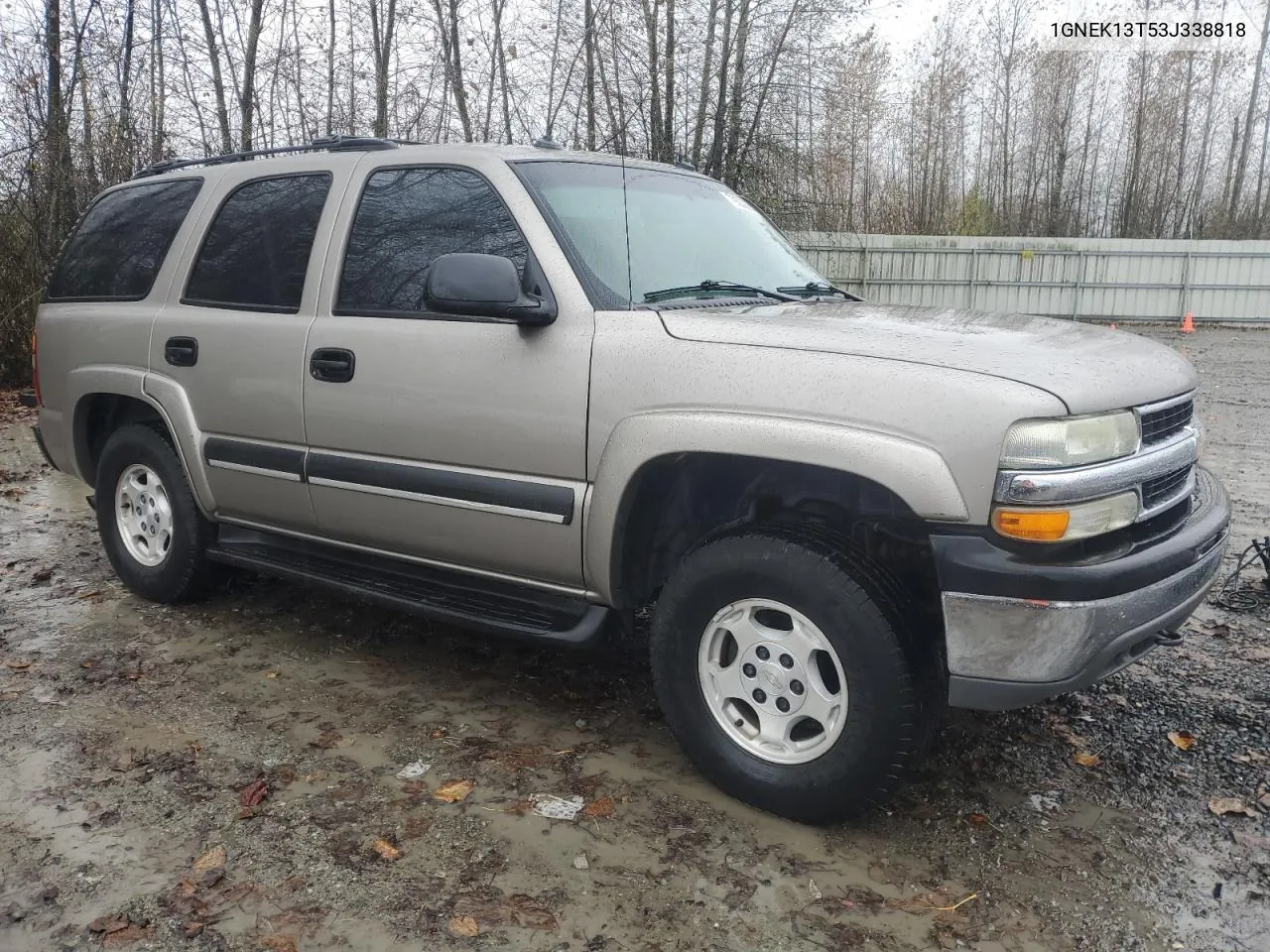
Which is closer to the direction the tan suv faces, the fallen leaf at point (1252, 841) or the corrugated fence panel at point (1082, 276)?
the fallen leaf

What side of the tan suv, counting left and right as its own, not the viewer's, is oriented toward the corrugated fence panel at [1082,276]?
left

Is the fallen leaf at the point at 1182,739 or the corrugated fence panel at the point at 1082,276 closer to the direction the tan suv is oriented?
the fallen leaf

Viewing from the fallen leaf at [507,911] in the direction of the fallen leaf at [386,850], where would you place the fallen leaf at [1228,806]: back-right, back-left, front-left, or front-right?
back-right

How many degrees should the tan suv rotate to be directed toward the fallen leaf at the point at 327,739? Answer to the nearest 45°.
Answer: approximately 135° to its right

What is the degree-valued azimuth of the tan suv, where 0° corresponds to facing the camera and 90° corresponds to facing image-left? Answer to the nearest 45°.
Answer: approximately 315°

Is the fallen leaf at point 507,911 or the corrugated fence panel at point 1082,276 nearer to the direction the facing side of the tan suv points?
the fallen leaf

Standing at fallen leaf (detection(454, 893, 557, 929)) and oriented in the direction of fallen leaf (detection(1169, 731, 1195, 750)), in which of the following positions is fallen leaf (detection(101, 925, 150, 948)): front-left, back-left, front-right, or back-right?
back-left
